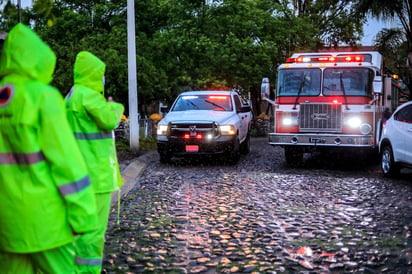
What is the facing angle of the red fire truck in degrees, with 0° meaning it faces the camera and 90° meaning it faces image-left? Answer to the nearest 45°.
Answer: approximately 0°

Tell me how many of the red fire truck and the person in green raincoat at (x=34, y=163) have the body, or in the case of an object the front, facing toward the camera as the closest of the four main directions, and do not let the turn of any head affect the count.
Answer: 1

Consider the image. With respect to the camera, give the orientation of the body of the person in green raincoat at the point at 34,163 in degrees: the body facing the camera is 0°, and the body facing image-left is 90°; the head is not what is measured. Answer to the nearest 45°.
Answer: approximately 225°

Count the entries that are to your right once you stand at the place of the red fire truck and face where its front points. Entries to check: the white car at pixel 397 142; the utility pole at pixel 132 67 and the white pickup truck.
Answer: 2

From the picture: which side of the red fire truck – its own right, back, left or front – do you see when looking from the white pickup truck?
right

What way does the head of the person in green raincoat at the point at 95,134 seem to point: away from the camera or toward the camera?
away from the camera

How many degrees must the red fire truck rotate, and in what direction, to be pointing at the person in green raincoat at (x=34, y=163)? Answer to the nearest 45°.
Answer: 0° — it already faces them

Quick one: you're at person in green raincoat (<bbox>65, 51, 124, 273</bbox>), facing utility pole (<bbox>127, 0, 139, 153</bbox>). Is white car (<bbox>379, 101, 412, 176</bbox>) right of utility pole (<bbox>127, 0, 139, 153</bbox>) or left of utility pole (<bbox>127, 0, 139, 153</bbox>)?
right

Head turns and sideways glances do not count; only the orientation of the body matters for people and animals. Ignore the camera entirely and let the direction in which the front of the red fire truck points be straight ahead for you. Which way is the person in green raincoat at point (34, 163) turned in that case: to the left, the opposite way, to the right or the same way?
the opposite way

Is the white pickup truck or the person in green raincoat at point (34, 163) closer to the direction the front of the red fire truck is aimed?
the person in green raincoat

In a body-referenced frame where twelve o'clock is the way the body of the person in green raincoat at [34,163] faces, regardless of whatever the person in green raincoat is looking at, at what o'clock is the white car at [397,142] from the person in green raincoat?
The white car is roughly at 12 o'clock from the person in green raincoat.

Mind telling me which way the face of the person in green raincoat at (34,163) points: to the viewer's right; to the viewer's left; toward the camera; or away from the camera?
away from the camera

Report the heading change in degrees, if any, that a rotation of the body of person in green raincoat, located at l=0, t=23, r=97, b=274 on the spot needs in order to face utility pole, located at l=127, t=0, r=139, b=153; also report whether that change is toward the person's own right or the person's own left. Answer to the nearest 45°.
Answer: approximately 45° to the person's own left
